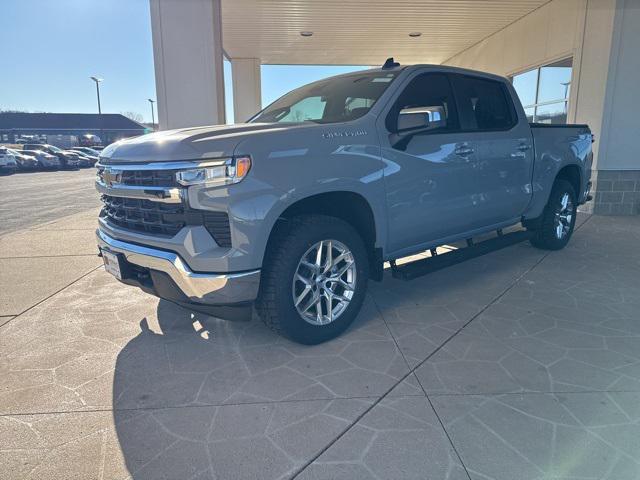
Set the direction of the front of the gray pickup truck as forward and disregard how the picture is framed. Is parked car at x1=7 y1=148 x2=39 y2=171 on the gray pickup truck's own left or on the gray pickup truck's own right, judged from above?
on the gray pickup truck's own right

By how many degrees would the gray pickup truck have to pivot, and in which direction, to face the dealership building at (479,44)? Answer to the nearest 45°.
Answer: approximately 180°

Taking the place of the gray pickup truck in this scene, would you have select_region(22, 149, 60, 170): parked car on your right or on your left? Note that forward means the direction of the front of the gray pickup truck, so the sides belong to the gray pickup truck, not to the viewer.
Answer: on your right

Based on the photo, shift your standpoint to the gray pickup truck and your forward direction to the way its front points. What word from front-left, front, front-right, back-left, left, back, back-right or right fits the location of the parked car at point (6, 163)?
right

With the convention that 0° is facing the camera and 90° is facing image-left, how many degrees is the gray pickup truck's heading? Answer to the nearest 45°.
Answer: approximately 45°
